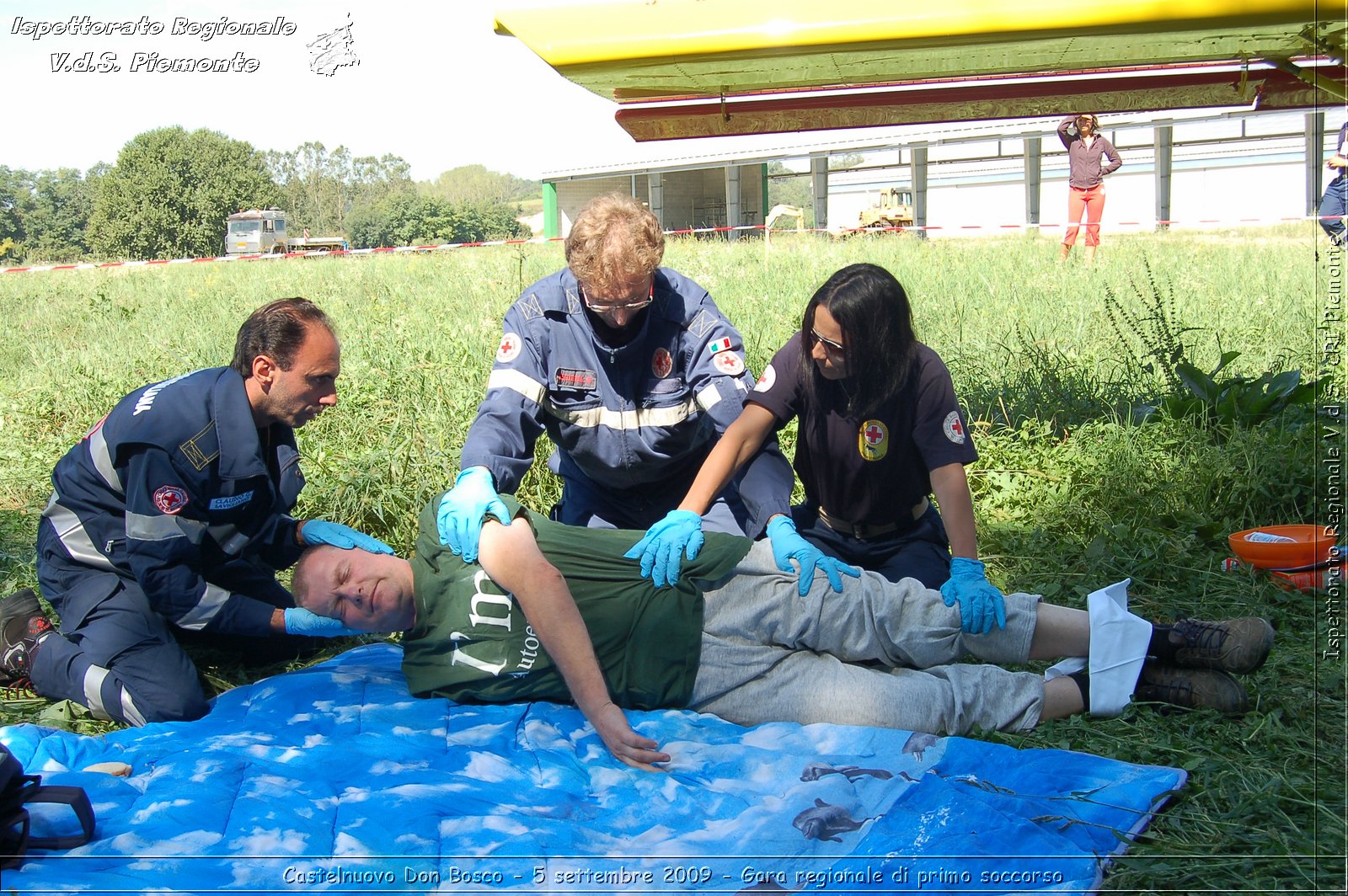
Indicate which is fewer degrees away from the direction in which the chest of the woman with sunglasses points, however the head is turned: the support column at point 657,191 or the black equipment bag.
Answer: the black equipment bag

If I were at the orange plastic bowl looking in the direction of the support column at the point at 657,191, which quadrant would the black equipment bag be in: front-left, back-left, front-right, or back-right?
back-left

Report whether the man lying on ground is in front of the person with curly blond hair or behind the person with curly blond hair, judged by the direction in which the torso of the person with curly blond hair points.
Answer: in front

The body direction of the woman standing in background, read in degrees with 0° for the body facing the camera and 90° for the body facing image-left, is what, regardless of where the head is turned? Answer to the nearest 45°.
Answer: approximately 0°

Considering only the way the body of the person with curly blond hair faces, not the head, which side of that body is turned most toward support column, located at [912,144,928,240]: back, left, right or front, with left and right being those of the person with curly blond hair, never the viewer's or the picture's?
back
